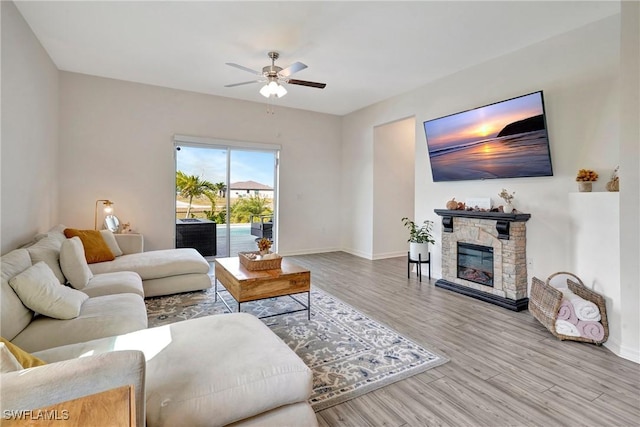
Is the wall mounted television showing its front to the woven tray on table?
yes

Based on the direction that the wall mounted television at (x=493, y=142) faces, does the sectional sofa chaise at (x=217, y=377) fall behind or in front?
in front

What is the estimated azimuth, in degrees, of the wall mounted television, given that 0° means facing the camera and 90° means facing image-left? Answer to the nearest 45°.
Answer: approximately 45°

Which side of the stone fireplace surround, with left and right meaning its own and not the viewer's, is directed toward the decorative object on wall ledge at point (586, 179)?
left

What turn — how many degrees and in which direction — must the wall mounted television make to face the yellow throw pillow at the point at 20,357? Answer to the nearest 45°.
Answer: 0° — it already faces it

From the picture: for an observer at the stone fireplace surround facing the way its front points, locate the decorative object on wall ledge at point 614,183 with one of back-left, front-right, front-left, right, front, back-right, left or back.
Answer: left

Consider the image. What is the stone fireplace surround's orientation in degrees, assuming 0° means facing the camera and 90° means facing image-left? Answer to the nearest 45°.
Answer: approximately 45°

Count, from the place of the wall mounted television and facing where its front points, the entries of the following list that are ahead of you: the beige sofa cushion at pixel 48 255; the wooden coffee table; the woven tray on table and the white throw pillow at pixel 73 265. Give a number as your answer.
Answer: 4

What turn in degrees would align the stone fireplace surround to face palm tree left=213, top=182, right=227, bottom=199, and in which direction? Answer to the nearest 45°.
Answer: approximately 45° to its right

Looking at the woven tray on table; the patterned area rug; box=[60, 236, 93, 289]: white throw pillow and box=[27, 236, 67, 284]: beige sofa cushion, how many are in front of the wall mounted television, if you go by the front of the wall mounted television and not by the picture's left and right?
4
